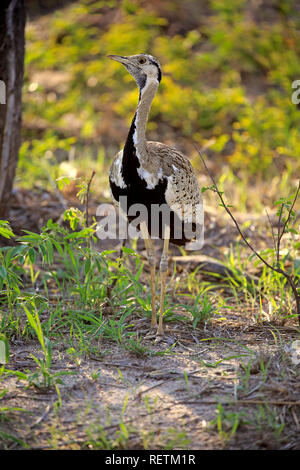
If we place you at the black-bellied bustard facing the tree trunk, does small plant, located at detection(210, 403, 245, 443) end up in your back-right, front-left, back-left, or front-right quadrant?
back-left

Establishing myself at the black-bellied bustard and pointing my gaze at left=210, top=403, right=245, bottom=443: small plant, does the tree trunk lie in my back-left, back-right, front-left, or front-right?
back-right

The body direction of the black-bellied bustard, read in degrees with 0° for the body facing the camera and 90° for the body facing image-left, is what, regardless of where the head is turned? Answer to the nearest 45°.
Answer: approximately 45°

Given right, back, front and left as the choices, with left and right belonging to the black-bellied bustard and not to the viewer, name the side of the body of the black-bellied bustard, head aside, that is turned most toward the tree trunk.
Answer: right

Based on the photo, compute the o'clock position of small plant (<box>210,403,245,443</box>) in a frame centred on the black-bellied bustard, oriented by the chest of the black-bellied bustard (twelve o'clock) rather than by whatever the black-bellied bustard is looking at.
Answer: The small plant is roughly at 10 o'clock from the black-bellied bustard.
